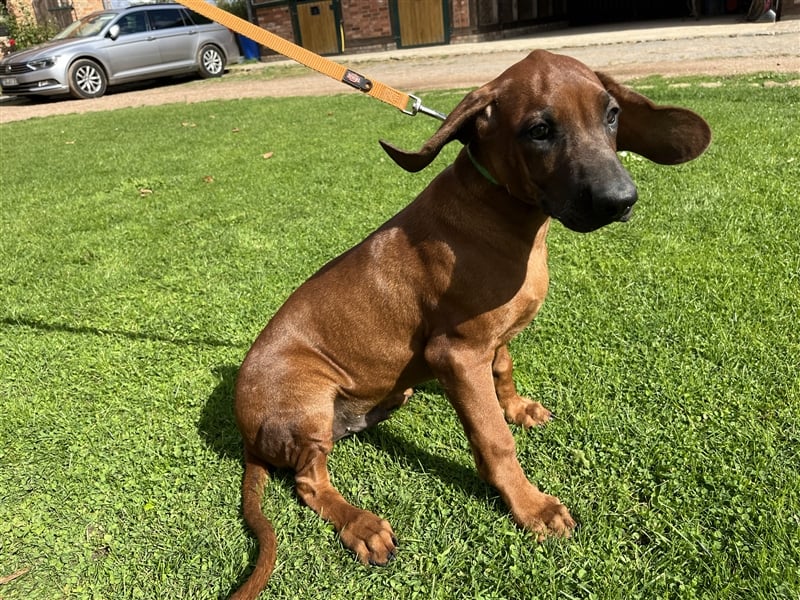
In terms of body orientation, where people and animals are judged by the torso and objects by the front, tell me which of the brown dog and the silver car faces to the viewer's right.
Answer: the brown dog

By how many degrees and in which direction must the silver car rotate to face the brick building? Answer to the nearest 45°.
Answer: approximately 180°

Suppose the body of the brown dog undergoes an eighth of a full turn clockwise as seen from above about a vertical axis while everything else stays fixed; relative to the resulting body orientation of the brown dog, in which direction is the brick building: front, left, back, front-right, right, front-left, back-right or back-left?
back-left

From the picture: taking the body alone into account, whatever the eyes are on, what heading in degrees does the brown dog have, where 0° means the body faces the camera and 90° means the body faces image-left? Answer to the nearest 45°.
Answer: approximately 270°

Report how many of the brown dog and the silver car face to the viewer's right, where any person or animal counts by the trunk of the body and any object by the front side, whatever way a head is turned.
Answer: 1

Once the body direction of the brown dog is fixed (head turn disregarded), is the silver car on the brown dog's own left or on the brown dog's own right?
on the brown dog's own left
